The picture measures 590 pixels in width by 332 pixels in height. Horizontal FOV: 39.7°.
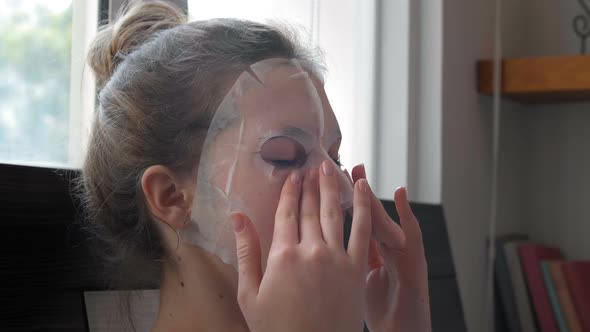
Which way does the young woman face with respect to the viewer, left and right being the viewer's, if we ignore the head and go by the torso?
facing the viewer and to the right of the viewer

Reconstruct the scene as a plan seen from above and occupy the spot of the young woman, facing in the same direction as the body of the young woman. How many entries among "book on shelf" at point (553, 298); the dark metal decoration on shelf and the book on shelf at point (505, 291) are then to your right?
0

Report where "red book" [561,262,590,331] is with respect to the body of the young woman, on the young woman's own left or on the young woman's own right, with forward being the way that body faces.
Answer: on the young woman's own left

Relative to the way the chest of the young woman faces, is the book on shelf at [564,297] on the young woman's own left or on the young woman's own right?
on the young woman's own left

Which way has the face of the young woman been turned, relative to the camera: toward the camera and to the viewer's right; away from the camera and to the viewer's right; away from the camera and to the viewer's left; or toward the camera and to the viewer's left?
toward the camera and to the viewer's right

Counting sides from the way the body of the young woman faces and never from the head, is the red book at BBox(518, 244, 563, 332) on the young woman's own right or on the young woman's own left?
on the young woman's own left

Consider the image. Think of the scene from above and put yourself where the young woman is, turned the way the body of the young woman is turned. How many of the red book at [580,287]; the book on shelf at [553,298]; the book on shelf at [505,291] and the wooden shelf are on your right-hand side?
0
